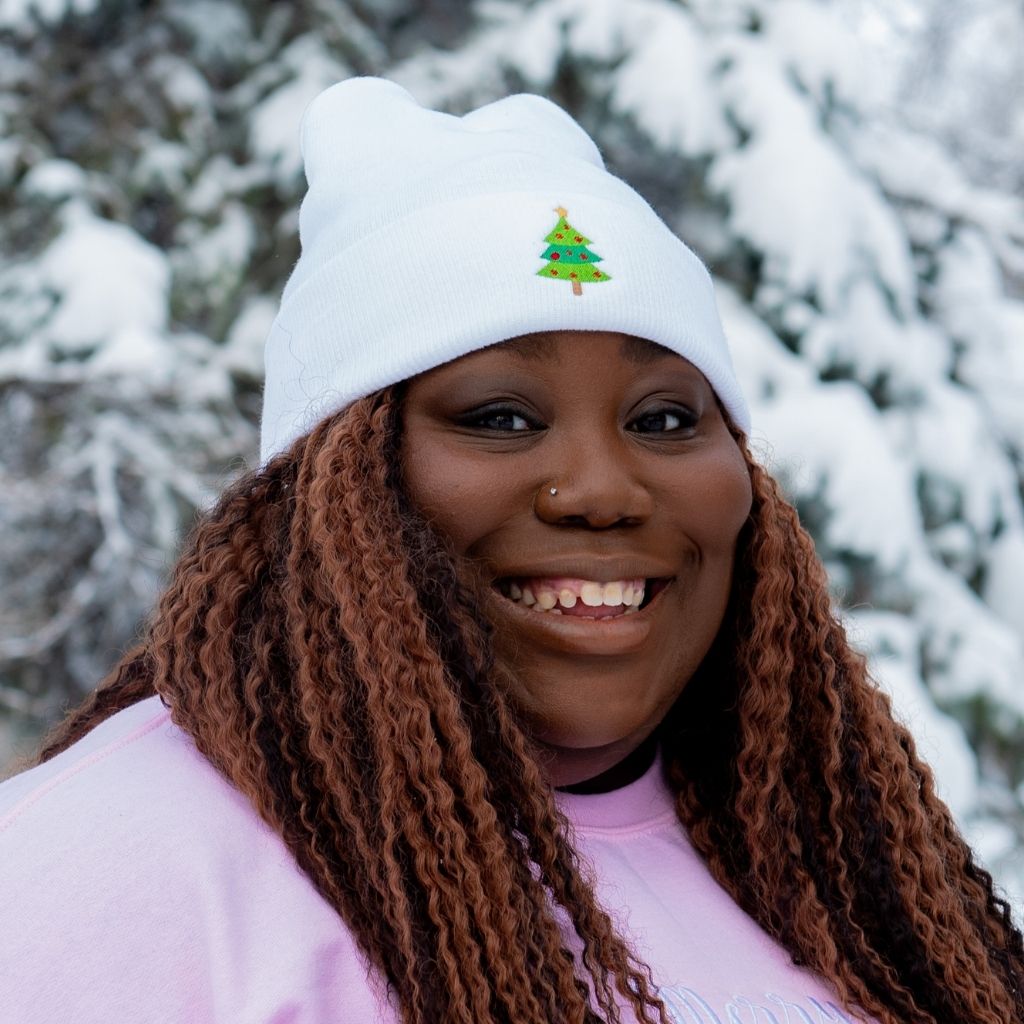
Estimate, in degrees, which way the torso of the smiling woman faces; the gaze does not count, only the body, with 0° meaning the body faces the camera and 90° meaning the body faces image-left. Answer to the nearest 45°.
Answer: approximately 315°
